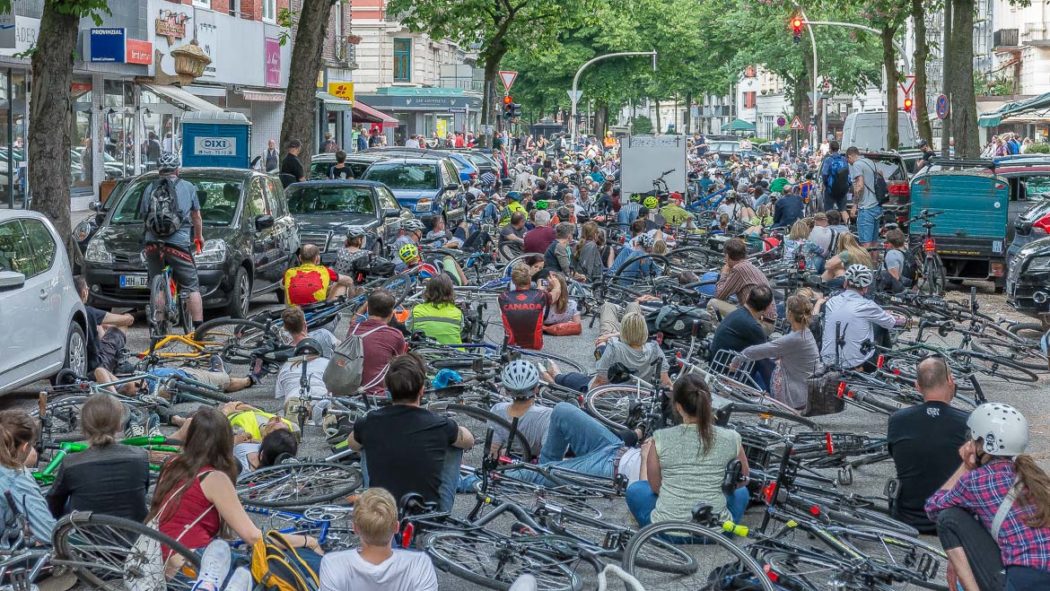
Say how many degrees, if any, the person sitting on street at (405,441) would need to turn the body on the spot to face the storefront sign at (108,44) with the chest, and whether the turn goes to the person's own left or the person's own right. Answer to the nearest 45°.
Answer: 0° — they already face it

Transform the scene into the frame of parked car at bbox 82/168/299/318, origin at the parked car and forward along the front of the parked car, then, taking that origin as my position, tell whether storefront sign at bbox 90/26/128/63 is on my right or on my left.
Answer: on my right

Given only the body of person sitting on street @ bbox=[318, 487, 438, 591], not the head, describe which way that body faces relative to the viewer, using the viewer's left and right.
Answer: facing away from the viewer

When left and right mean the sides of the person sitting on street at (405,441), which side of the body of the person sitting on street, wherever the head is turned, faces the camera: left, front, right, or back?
back

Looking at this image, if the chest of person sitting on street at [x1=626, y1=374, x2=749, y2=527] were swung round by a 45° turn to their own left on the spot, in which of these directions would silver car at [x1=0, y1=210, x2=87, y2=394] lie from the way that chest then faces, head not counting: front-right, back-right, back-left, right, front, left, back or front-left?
front

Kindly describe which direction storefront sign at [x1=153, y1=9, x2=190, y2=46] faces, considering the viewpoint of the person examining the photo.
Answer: facing the viewer and to the right of the viewer

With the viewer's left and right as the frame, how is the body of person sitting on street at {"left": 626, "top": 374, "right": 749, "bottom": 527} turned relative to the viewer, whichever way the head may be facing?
facing away from the viewer

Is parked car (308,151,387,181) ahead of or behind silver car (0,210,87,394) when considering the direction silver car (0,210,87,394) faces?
behind

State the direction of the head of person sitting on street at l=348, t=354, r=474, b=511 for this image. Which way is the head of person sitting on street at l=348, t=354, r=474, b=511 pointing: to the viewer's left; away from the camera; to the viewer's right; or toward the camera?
away from the camera

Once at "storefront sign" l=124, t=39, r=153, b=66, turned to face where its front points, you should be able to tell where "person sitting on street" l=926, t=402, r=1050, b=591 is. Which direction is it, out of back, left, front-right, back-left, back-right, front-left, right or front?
front-right

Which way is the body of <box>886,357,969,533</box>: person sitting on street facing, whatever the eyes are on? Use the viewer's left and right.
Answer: facing away from the viewer

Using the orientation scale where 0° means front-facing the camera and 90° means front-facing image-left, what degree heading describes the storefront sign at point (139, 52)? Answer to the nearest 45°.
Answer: approximately 315°

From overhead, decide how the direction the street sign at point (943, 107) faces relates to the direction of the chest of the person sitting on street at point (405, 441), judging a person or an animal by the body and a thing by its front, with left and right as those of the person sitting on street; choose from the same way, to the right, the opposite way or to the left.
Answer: the opposite way

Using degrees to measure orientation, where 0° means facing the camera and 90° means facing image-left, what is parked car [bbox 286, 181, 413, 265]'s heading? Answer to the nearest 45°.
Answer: approximately 45°

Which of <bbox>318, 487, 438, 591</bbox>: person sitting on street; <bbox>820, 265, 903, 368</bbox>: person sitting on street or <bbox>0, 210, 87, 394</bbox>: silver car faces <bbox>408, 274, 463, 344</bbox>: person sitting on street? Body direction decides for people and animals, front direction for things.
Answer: <bbox>318, 487, 438, 591</bbox>: person sitting on street

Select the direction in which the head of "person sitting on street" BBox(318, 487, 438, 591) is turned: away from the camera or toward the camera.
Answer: away from the camera

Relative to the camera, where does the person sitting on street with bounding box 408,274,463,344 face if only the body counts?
away from the camera

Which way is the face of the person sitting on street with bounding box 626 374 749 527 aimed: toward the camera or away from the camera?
away from the camera
